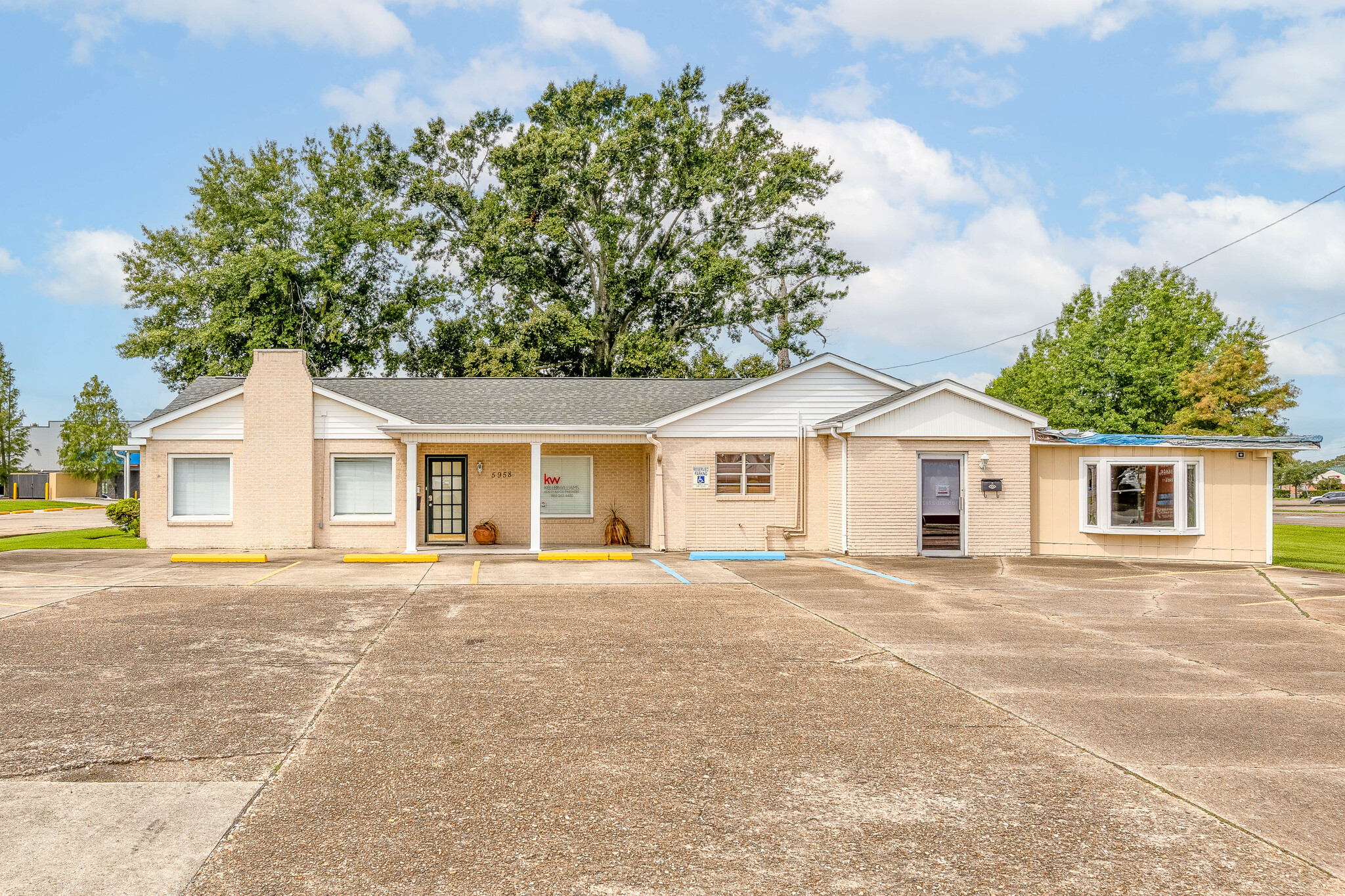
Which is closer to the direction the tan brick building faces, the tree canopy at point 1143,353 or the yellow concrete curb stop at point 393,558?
the yellow concrete curb stop

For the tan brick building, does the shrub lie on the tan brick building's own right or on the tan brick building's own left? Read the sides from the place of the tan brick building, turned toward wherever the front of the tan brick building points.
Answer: on the tan brick building's own right

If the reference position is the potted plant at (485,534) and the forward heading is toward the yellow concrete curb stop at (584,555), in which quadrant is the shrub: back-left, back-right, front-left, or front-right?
back-right

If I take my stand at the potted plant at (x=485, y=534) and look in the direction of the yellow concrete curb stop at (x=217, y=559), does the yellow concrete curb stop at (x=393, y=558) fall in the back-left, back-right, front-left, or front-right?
front-left

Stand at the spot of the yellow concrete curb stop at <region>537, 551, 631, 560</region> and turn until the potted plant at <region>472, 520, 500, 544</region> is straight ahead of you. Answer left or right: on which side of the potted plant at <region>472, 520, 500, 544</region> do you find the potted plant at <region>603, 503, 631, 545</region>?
right

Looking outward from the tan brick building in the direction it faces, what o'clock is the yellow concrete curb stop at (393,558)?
The yellow concrete curb stop is roughly at 2 o'clock from the tan brick building.

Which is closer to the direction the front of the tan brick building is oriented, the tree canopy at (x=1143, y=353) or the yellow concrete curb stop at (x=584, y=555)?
the yellow concrete curb stop

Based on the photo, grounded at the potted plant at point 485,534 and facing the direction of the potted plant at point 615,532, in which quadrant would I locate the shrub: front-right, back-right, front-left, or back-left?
back-left

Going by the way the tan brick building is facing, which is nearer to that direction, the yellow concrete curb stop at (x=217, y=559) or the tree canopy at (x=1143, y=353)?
the yellow concrete curb stop

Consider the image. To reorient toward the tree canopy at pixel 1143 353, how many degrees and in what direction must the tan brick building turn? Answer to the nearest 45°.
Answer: approximately 135° to its left

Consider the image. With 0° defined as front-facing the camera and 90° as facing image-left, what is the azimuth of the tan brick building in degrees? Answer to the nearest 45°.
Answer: approximately 0°
